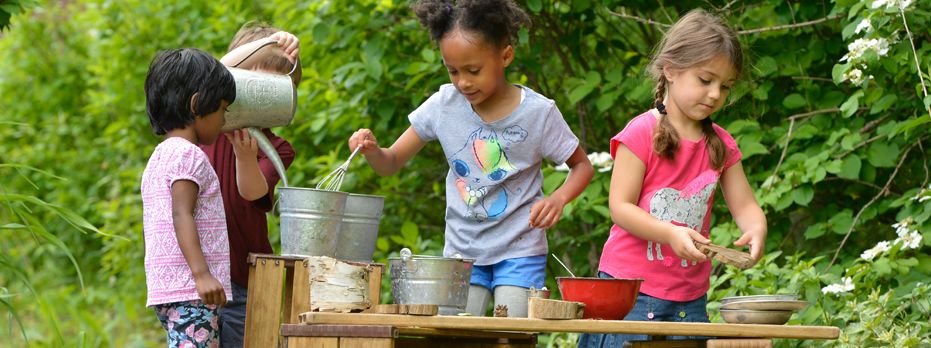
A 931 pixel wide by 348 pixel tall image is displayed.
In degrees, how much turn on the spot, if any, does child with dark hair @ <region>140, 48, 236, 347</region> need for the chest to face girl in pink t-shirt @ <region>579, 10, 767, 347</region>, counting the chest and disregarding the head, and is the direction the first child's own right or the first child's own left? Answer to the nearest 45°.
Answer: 0° — they already face them

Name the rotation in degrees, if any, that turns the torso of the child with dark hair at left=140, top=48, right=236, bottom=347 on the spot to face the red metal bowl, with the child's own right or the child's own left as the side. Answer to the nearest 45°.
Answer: approximately 45° to the child's own right

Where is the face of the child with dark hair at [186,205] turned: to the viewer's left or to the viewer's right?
to the viewer's right

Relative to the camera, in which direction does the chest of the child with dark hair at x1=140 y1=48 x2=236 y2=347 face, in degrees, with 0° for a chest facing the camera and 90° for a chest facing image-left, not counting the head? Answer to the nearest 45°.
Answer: approximately 270°

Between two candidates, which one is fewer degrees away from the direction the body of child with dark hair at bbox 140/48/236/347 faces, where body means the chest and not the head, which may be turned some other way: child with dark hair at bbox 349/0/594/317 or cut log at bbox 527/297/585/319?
the child with dark hair

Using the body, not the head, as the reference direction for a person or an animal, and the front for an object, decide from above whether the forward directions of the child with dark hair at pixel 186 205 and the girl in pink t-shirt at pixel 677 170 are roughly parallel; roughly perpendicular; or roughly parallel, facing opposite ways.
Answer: roughly perpendicular

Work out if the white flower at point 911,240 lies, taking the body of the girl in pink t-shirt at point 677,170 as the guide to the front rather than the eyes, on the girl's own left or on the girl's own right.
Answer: on the girl's own left

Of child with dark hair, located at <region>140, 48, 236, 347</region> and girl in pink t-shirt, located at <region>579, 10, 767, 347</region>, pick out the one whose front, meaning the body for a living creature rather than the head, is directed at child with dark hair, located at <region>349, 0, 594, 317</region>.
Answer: child with dark hair, located at <region>140, 48, 236, 347</region>

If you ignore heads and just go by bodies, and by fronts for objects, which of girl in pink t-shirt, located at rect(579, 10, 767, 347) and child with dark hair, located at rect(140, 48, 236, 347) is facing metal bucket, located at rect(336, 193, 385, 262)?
the child with dark hair
